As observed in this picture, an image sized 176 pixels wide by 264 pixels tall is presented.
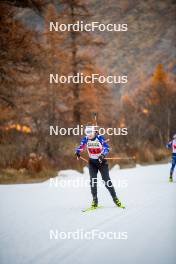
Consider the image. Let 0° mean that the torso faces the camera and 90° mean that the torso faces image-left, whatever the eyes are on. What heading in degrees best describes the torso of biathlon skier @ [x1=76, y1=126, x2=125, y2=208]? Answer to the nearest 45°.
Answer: approximately 0°
